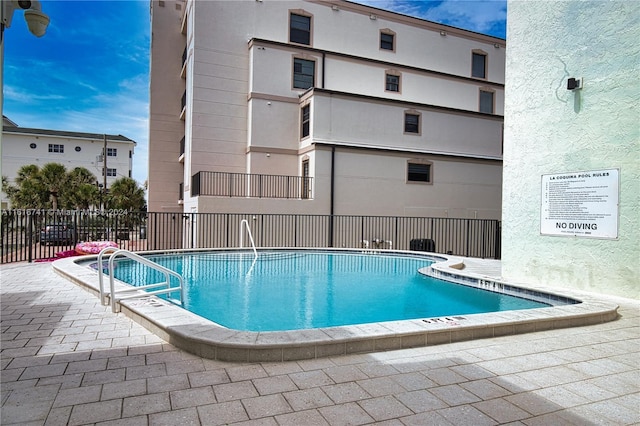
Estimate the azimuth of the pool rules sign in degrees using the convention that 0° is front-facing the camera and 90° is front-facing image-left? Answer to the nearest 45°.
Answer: approximately 45°

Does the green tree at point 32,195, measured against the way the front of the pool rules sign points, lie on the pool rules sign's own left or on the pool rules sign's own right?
on the pool rules sign's own right

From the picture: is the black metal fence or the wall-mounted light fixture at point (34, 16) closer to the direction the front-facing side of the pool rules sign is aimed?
the wall-mounted light fixture

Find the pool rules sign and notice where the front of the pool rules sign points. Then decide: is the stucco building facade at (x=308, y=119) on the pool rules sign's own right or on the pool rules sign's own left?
on the pool rules sign's own right

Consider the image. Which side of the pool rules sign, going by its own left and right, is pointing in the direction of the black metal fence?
right

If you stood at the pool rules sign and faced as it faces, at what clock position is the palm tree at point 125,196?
The palm tree is roughly at 2 o'clock from the pool rules sign.

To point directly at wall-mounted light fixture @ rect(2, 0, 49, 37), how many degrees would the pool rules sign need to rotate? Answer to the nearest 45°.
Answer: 0° — it already faces it

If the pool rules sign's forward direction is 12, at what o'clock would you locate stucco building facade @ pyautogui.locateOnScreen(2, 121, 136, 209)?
The stucco building facade is roughly at 2 o'clock from the pool rules sign.
